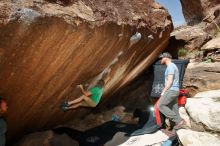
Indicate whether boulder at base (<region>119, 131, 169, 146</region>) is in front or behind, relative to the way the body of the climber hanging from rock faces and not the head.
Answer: behind

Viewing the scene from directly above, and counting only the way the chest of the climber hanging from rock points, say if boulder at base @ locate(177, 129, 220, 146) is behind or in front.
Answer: behind

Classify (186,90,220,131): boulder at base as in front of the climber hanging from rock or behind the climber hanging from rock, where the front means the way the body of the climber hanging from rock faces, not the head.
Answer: behind
